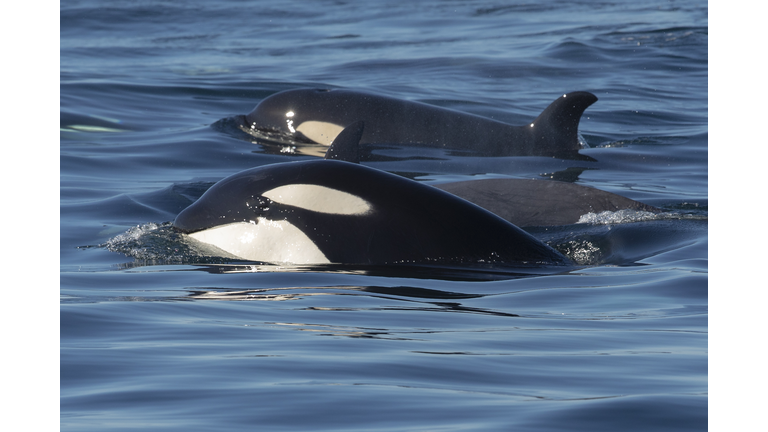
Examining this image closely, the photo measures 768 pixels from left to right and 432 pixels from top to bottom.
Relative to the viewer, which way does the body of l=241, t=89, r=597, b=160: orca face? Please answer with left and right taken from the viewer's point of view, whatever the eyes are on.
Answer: facing to the left of the viewer

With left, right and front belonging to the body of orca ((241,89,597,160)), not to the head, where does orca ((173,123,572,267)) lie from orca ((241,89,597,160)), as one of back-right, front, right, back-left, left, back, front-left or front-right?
left

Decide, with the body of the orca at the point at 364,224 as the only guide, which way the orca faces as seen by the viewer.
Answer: to the viewer's left

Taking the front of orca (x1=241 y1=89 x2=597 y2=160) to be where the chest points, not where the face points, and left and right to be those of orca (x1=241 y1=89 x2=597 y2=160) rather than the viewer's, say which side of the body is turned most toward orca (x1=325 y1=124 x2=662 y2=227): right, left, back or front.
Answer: left

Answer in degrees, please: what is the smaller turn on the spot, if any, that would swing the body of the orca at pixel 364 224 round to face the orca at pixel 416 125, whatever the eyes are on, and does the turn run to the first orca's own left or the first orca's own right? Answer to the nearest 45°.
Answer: approximately 90° to the first orca's own right

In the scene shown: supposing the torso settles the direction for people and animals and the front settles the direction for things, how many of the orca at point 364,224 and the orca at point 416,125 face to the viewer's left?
2
